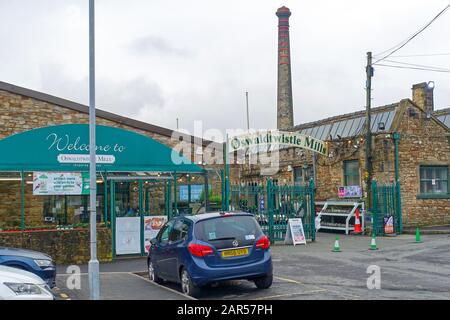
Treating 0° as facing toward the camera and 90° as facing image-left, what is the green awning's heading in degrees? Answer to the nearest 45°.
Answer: approximately 0°

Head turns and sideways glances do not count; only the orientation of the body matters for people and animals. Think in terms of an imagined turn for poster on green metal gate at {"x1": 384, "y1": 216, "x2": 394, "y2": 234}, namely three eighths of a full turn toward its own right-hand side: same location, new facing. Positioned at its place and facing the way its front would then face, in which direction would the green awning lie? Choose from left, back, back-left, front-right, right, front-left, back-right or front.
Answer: left

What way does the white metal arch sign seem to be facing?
toward the camera

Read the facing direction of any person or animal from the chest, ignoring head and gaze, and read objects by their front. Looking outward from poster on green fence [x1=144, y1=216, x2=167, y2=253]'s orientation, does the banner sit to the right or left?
on its right

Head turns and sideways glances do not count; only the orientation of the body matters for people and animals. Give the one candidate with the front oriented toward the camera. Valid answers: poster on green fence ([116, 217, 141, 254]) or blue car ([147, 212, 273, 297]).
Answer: the poster on green fence

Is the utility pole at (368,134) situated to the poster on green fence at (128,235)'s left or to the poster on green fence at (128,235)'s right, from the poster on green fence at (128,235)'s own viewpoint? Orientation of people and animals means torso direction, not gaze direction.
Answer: on its left

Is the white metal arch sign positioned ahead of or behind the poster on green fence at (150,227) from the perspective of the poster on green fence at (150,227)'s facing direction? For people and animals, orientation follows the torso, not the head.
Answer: behind

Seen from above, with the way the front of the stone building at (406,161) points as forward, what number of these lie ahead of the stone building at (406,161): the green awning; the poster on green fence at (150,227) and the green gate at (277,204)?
3

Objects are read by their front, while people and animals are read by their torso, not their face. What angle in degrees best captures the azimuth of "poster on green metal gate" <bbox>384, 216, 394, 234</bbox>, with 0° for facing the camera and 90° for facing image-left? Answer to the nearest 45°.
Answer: approximately 0°

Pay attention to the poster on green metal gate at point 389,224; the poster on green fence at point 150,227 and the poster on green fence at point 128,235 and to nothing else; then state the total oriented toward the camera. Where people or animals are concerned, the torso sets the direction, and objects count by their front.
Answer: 3

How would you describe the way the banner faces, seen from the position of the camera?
facing the viewer

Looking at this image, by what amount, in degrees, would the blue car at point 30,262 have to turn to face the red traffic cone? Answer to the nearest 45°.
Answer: approximately 90° to its left

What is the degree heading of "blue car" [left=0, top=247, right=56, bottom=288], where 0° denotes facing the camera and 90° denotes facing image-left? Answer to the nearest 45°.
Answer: approximately 315°
